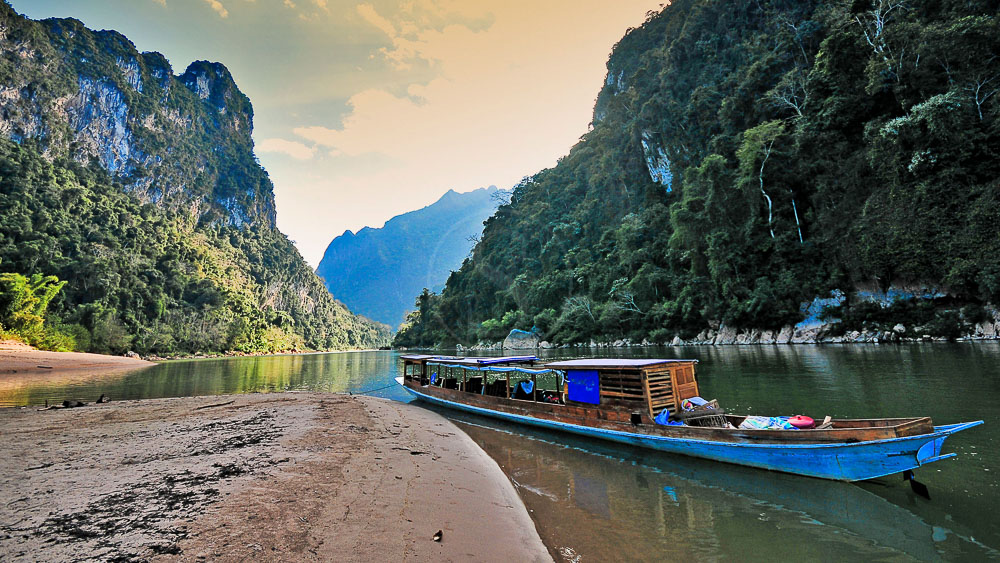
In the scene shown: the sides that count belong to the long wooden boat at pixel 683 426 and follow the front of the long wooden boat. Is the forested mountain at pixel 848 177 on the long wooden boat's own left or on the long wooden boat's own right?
on the long wooden boat's own right

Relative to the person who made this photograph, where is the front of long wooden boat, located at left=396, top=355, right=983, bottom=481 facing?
facing away from the viewer and to the left of the viewer
